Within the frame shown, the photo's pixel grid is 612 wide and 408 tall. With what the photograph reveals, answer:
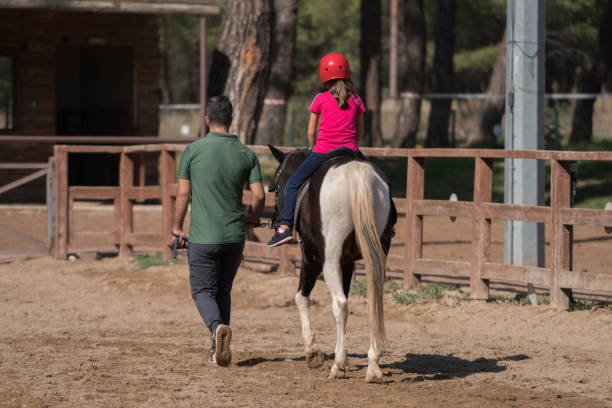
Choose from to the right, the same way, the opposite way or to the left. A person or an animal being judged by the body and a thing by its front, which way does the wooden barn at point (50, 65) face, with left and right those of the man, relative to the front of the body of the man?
the opposite way

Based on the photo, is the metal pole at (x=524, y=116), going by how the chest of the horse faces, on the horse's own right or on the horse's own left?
on the horse's own right

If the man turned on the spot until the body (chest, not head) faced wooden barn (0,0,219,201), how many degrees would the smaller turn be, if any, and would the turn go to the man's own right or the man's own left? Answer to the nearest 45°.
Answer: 0° — they already face it

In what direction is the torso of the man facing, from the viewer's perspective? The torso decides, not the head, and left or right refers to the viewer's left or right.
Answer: facing away from the viewer

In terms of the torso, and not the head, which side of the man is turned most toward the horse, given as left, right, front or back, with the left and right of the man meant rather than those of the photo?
right

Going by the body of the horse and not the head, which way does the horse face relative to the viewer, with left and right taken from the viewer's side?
facing away from the viewer and to the left of the viewer

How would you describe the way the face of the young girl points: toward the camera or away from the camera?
away from the camera

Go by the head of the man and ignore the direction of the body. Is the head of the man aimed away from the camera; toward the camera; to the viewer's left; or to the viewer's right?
away from the camera

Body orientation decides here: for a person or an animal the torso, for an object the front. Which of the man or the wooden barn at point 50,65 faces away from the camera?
the man

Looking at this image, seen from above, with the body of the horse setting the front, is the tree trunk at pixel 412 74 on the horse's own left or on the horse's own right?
on the horse's own right

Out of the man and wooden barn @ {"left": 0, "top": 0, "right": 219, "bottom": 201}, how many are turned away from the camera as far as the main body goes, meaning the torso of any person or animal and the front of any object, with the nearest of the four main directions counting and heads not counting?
1

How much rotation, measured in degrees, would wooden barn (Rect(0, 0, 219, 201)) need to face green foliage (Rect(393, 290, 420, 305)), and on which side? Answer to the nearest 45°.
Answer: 0° — it already faces it

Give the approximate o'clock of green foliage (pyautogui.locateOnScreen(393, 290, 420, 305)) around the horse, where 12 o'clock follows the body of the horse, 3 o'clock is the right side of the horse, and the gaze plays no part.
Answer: The green foliage is roughly at 2 o'clock from the horse.
